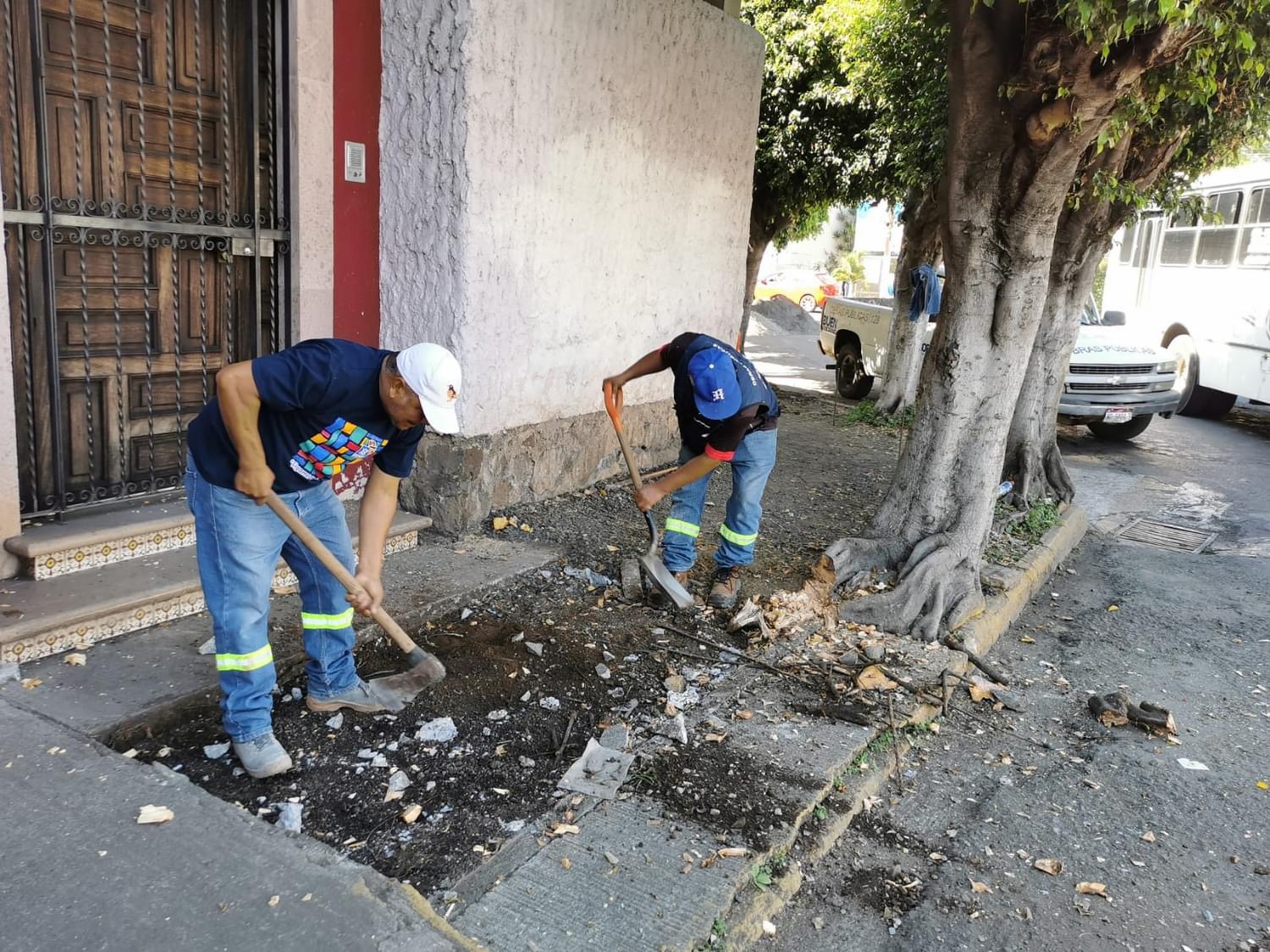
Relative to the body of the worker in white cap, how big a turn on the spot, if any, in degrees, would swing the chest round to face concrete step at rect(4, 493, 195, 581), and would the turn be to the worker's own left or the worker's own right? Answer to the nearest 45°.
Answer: approximately 180°

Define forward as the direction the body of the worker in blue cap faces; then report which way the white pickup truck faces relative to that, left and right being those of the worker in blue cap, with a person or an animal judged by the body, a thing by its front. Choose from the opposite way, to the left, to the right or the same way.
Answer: to the left

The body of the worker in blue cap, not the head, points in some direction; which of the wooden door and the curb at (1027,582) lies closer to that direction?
the wooden door

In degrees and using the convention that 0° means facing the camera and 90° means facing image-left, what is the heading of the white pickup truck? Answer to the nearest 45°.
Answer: approximately 315°

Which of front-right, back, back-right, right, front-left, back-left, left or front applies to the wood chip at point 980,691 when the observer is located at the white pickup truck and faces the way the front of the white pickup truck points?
front-right

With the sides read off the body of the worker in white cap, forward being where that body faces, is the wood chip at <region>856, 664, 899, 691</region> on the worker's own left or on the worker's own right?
on the worker's own left

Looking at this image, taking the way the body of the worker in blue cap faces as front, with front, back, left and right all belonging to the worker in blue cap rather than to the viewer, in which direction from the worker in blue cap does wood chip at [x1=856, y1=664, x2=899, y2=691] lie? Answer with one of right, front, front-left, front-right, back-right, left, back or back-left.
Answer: left

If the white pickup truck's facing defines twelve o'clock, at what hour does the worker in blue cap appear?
The worker in blue cap is roughly at 2 o'clock from the white pickup truck.

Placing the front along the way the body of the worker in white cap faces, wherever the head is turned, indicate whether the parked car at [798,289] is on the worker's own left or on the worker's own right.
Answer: on the worker's own left
